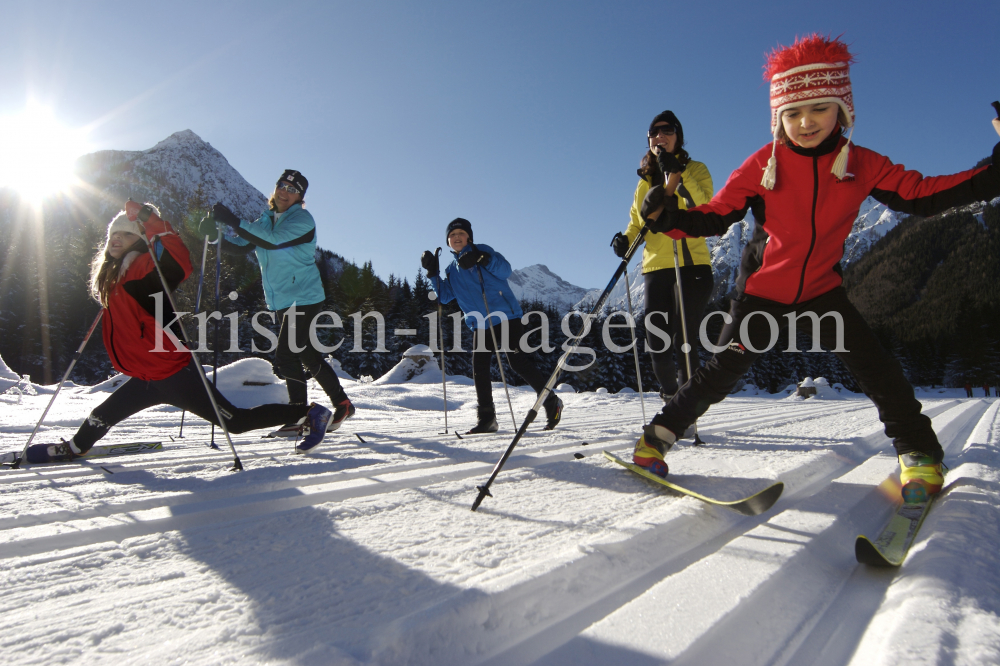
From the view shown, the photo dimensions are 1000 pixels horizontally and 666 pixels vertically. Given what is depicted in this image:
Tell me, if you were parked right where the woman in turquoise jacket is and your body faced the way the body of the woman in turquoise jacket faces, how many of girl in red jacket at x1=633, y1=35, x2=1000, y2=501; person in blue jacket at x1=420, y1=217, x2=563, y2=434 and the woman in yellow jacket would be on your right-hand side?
0

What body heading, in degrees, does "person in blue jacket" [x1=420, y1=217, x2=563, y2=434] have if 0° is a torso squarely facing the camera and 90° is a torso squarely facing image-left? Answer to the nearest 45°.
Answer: approximately 45°

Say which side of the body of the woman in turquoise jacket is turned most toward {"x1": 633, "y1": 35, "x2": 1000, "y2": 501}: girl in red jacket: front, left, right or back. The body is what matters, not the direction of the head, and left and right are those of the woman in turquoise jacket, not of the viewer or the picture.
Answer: left

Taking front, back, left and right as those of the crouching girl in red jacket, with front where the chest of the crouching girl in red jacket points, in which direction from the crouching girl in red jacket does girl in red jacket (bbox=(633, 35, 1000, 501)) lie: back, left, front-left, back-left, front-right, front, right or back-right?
left

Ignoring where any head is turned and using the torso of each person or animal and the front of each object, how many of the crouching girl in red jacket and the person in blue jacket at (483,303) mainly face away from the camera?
0

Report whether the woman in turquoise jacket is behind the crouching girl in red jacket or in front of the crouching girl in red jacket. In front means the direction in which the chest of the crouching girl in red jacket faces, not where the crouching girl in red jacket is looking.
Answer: behind

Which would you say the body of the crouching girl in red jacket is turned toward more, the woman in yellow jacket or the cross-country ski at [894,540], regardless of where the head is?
the cross-country ski

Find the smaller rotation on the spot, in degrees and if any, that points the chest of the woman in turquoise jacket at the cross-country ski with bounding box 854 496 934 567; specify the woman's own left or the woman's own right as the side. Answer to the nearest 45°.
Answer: approximately 45° to the woman's own left

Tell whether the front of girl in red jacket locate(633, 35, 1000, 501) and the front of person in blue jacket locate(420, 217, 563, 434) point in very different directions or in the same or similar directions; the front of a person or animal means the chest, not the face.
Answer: same or similar directions

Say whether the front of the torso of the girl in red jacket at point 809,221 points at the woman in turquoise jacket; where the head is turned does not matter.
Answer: no

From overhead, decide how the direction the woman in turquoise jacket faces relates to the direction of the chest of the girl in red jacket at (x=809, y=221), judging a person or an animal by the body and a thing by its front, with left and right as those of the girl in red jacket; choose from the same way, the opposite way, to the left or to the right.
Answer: the same way

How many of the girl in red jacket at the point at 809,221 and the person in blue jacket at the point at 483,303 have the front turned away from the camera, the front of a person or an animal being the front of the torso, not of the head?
0

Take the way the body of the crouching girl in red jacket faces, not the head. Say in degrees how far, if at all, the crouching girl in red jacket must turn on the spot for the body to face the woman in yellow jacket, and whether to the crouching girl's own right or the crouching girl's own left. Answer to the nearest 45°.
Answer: approximately 135° to the crouching girl's own left

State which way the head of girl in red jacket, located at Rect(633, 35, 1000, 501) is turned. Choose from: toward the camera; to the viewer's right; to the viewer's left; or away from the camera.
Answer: toward the camera

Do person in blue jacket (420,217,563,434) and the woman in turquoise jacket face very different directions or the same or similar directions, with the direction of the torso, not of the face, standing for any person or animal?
same or similar directions

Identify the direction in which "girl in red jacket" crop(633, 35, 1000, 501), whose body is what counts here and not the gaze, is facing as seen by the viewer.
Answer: toward the camera

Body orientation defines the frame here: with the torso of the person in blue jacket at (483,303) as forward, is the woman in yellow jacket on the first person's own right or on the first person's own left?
on the first person's own left
